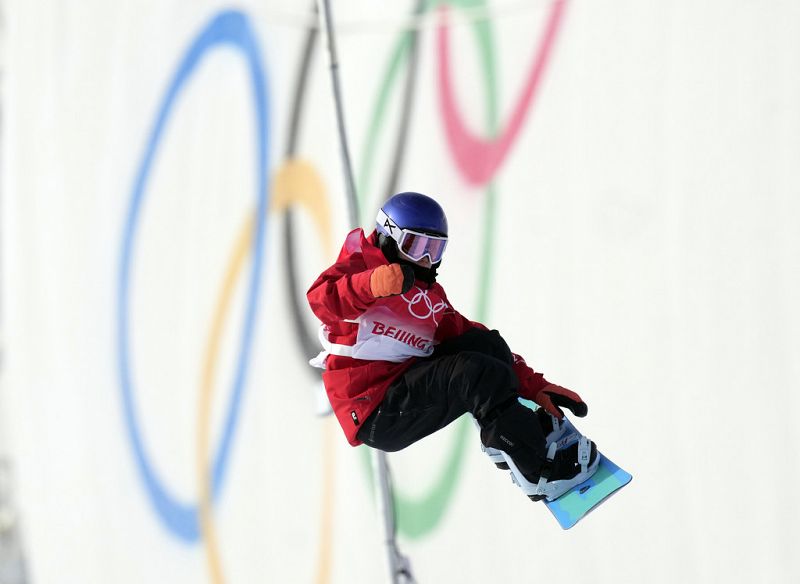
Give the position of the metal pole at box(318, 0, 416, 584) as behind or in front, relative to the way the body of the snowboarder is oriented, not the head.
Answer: behind

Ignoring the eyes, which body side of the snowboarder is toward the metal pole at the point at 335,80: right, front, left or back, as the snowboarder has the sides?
back

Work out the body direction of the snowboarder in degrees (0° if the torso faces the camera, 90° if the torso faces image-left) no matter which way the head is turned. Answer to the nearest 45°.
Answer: approximately 315°
